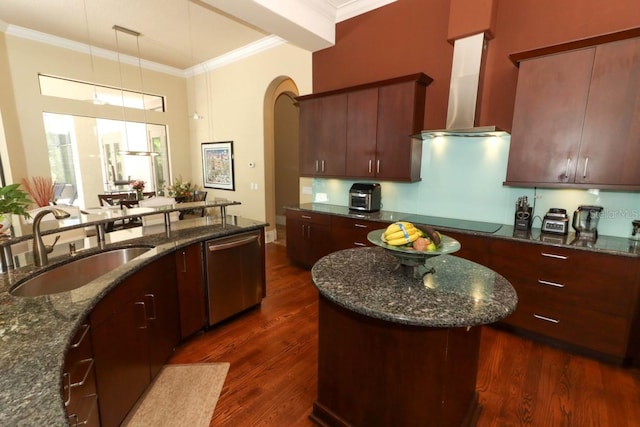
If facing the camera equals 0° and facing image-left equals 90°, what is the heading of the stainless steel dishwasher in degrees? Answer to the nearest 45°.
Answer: approximately 315°

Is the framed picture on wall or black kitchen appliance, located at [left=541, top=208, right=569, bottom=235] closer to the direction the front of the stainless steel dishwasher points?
the black kitchen appliance

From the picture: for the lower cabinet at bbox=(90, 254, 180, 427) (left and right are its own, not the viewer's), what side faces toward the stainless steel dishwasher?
left

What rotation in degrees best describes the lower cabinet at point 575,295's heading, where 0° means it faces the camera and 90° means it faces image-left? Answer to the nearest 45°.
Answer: approximately 45°

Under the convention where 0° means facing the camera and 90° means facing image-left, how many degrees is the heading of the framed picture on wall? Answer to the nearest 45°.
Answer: approximately 45°

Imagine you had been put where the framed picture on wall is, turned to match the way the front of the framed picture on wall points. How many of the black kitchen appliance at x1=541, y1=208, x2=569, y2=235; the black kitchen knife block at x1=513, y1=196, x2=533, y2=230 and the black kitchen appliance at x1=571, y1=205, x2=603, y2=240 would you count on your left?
3
